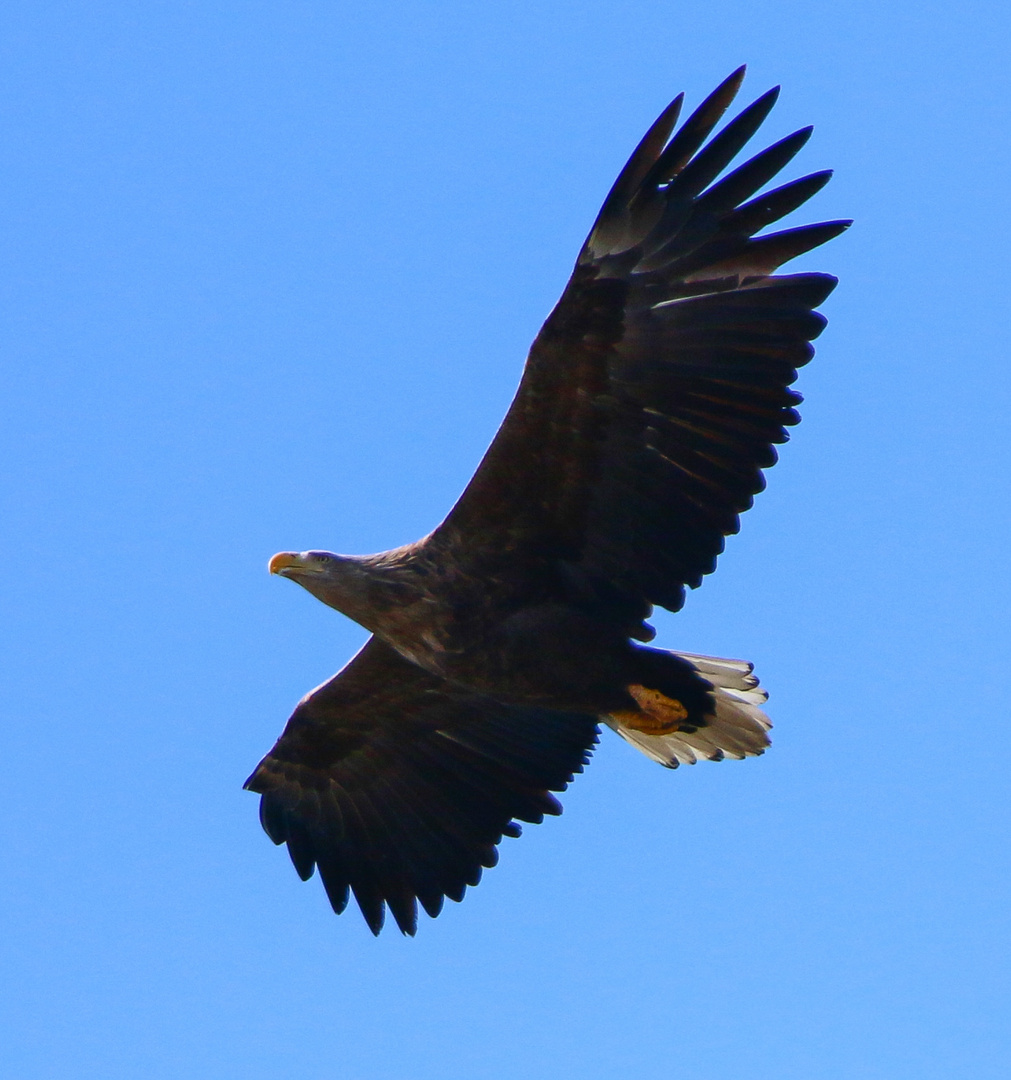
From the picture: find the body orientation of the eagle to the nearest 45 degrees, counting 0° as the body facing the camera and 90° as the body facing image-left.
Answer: approximately 90°
